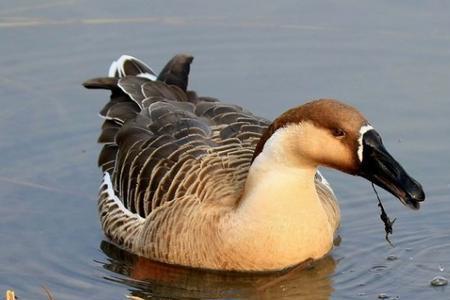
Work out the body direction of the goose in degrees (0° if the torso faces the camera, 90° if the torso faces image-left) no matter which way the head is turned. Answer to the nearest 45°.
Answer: approximately 315°
